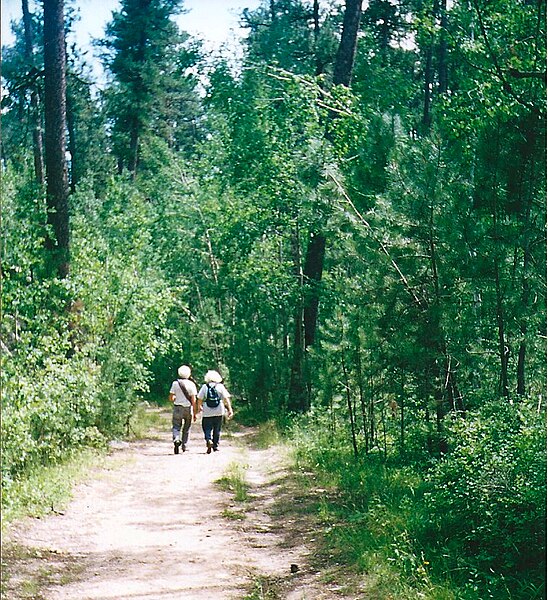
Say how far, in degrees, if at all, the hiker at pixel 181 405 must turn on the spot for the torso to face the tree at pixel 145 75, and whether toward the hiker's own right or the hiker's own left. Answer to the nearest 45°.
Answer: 0° — they already face it

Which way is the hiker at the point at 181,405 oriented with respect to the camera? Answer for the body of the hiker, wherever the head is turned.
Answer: away from the camera

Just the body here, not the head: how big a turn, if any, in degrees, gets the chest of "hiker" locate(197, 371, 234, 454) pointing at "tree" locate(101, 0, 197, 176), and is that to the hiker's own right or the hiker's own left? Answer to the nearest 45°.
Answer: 0° — they already face it

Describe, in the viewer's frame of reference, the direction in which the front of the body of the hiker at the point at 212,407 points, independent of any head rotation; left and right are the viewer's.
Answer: facing away from the viewer

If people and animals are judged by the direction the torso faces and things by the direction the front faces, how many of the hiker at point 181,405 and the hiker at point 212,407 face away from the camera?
2

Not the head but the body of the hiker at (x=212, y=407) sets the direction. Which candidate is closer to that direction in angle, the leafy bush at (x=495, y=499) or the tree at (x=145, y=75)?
the tree
